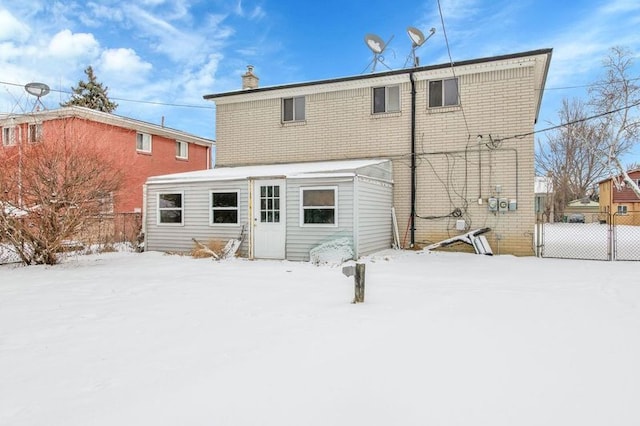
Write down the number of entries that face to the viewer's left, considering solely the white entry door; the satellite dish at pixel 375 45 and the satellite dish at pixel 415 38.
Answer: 0

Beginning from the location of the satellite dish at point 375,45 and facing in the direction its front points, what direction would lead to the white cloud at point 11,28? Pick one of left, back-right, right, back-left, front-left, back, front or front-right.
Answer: back-right

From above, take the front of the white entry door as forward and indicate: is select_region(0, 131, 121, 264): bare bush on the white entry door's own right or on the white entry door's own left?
on the white entry door's own right

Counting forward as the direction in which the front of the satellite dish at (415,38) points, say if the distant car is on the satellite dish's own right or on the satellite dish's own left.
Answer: on the satellite dish's own left

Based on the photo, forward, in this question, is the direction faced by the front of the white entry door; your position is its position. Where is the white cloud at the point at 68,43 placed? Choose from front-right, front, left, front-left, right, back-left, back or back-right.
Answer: back-right

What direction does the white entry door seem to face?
toward the camera
